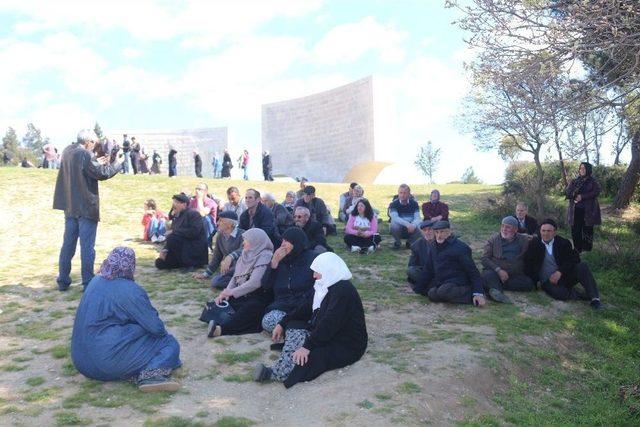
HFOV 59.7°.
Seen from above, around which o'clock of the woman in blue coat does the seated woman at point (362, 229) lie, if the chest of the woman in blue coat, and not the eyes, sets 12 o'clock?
The seated woman is roughly at 12 o'clock from the woman in blue coat.

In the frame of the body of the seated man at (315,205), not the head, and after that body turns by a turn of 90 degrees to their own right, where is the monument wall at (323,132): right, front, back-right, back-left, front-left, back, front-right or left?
front-right

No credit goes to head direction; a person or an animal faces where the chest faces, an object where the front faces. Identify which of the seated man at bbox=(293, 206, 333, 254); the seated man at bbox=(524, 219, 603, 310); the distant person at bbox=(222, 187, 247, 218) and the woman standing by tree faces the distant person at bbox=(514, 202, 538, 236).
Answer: the woman standing by tree

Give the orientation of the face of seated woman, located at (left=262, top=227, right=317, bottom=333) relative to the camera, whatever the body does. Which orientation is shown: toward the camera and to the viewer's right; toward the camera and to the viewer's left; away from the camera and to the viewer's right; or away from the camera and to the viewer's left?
toward the camera and to the viewer's left

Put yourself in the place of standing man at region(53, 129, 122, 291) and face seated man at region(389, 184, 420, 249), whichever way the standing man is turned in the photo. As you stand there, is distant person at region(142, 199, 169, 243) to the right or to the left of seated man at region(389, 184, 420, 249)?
left

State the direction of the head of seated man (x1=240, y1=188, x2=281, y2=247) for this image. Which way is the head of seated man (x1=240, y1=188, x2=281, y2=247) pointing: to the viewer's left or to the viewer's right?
to the viewer's left

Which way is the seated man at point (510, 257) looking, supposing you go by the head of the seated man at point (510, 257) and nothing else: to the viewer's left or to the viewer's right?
to the viewer's left

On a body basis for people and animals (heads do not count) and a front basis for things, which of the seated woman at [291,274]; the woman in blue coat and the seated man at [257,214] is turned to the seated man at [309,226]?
the woman in blue coat

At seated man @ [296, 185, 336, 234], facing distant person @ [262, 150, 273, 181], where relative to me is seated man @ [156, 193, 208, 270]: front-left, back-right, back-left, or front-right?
back-left

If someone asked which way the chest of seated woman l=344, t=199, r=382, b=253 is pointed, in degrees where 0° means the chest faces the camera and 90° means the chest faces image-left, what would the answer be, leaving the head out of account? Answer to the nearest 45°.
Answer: approximately 0°

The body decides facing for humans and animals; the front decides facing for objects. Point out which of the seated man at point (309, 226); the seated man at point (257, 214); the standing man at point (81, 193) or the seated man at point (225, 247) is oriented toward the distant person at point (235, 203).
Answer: the standing man

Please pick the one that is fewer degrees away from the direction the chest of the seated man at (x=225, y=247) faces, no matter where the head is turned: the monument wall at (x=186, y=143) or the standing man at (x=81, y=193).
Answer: the standing man

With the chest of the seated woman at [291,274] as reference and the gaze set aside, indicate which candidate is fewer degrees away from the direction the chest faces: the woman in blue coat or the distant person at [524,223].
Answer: the woman in blue coat

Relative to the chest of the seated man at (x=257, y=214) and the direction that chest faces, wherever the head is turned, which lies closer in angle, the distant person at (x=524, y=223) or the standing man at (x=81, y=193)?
the standing man

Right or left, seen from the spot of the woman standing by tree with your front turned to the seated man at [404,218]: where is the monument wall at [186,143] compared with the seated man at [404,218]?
right

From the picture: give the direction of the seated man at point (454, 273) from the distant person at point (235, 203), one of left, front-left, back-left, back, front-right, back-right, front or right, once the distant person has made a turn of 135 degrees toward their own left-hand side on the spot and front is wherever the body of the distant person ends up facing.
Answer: front-right
